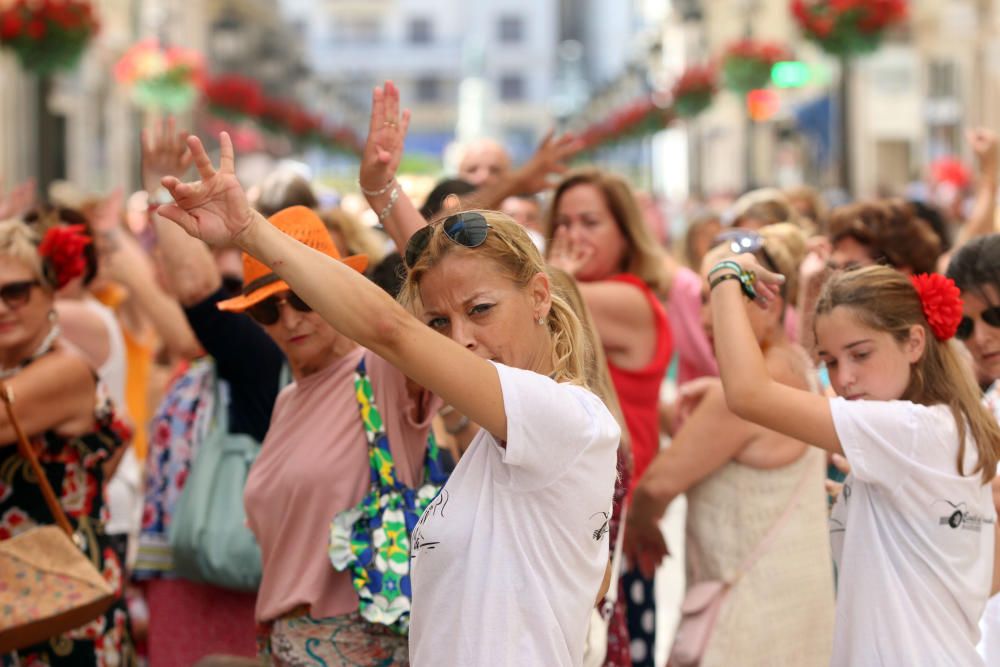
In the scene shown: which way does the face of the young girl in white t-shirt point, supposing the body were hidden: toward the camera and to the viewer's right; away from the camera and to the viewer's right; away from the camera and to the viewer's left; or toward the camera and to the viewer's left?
toward the camera and to the viewer's left

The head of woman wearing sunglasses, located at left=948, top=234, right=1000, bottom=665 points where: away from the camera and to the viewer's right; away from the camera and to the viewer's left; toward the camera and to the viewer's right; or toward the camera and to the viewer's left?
toward the camera and to the viewer's left

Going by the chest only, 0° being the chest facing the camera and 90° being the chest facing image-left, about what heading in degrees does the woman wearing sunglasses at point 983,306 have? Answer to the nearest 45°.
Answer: approximately 45°

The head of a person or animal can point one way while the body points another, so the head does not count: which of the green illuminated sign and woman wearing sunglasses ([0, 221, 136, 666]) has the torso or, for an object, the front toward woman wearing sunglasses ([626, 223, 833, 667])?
the green illuminated sign

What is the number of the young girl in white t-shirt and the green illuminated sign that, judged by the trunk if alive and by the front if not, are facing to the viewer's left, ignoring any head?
1

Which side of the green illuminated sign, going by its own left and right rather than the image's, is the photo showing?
front

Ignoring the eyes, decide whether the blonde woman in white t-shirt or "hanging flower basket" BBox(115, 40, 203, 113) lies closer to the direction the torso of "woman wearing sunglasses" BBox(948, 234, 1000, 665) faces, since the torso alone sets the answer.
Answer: the blonde woman in white t-shirt

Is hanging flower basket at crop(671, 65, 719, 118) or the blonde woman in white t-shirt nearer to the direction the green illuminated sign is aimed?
the blonde woman in white t-shirt

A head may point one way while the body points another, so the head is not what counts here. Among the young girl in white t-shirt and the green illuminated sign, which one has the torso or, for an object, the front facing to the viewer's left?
the young girl in white t-shirt

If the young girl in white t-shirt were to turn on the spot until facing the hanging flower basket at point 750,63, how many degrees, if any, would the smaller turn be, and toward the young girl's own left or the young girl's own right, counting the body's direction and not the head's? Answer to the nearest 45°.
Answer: approximately 90° to the young girl's own right

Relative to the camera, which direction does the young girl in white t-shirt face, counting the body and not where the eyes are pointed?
to the viewer's left
